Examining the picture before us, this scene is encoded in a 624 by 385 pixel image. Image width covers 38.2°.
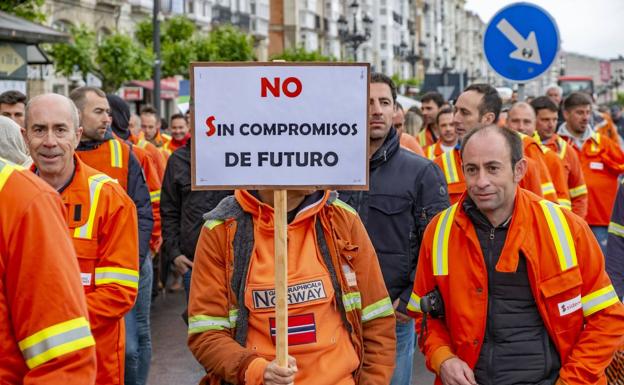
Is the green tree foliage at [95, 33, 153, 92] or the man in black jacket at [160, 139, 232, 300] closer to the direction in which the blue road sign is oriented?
the man in black jacket

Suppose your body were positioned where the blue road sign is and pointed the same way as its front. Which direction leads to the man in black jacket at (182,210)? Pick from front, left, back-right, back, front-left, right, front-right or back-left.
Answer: front-right

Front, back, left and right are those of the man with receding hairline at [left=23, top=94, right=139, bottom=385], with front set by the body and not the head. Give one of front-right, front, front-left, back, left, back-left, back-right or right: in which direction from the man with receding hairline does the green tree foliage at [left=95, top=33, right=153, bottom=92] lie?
back-right

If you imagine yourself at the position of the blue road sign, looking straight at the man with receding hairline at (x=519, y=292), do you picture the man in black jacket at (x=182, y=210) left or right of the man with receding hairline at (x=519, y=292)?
right

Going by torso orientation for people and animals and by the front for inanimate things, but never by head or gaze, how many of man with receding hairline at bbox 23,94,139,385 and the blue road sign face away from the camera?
0

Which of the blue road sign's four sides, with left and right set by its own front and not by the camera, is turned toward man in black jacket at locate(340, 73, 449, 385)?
front

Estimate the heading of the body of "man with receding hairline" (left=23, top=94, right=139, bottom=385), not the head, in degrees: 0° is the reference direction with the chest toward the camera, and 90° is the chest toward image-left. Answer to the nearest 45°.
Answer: approximately 45°

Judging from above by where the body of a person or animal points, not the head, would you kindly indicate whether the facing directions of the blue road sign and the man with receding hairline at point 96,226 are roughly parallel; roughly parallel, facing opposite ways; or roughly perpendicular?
roughly parallel

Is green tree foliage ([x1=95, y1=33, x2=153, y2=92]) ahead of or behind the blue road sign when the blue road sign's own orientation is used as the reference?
behind

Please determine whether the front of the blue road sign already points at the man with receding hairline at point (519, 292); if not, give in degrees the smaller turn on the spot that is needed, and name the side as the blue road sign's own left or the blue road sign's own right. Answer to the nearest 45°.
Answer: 0° — it already faces them

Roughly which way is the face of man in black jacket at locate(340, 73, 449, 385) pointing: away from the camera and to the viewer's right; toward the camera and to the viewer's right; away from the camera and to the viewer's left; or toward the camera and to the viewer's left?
toward the camera and to the viewer's left

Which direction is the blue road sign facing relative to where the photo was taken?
toward the camera

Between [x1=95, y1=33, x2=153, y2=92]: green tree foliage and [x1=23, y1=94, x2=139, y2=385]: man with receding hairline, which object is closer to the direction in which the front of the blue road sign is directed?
the man with receding hairline

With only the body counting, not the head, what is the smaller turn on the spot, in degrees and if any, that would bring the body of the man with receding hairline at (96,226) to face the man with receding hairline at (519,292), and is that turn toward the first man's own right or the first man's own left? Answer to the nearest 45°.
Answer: approximately 90° to the first man's own left

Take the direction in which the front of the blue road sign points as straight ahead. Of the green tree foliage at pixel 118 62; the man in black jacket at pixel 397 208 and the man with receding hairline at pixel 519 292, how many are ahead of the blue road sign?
2
